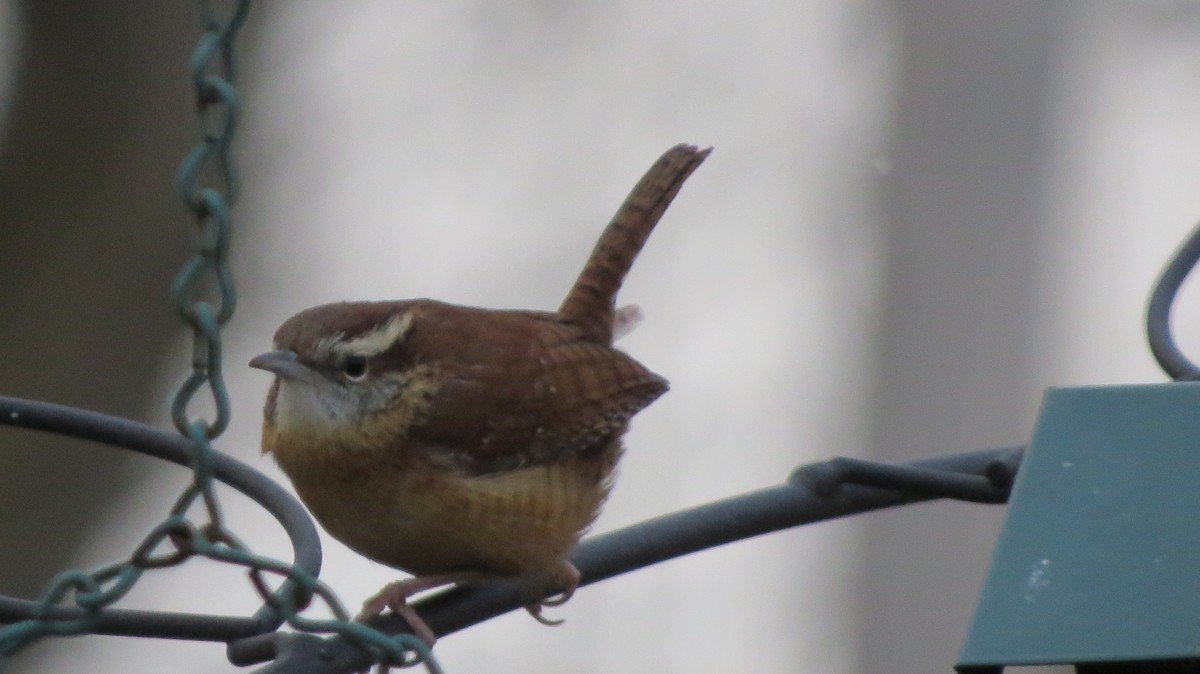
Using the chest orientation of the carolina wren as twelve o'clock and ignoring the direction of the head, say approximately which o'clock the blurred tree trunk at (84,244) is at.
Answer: The blurred tree trunk is roughly at 2 o'clock from the carolina wren.

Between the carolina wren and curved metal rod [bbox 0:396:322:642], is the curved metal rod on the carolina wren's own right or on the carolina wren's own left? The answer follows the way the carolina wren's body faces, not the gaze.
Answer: on the carolina wren's own right

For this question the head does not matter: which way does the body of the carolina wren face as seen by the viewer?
to the viewer's left

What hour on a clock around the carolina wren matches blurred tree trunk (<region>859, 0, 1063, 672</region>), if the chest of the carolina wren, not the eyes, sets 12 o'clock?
The blurred tree trunk is roughly at 4 o'clock from the carolina wren.
